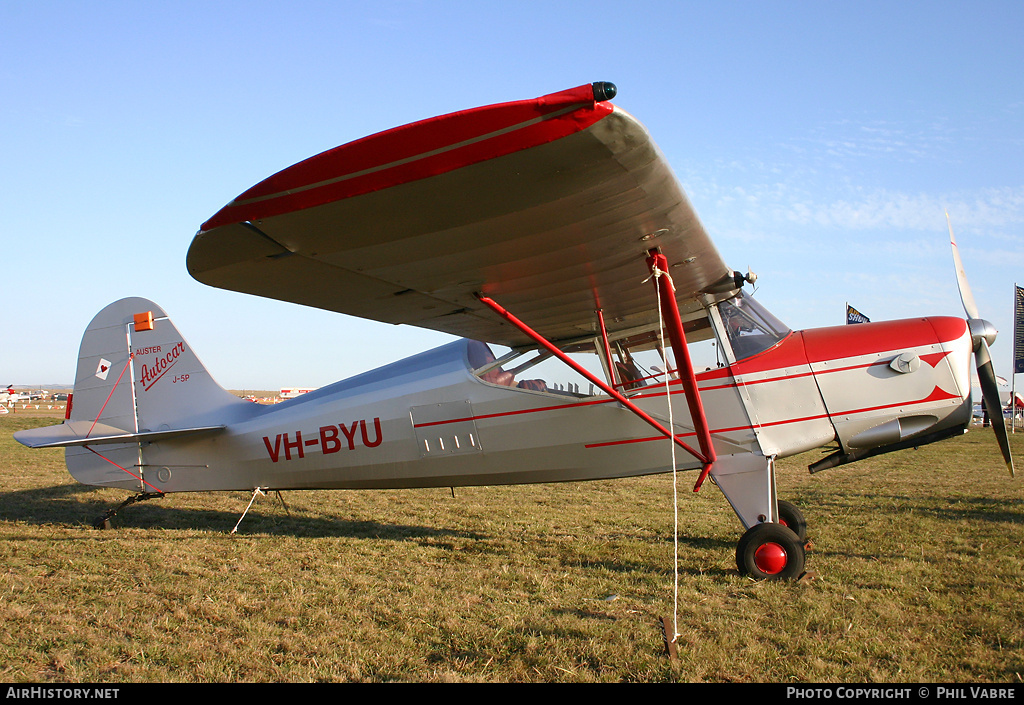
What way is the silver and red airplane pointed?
to the viewer's right
